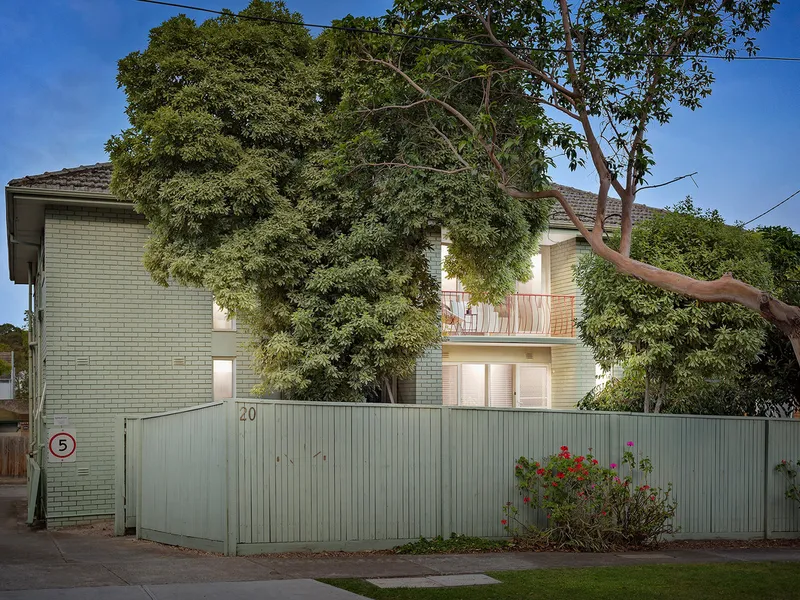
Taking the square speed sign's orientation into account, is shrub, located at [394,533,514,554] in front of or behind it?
in front

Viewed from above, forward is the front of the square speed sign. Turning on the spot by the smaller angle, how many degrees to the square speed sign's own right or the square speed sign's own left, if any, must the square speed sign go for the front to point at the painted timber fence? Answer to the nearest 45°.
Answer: approximately 45° to the square speed sign's own left

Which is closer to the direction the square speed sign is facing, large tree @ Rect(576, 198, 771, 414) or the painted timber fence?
the painted timber fence

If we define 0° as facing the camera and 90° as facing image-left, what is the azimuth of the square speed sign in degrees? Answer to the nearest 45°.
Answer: approximately 0°

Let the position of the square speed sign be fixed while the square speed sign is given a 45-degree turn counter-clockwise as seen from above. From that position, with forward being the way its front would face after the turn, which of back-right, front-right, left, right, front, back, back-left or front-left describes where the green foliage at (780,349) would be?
front-left
